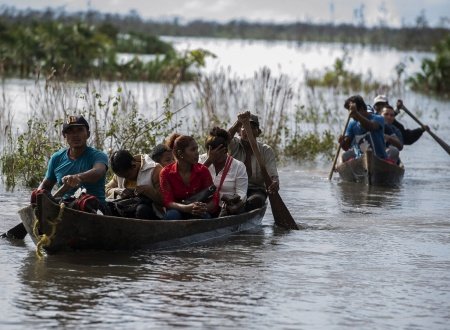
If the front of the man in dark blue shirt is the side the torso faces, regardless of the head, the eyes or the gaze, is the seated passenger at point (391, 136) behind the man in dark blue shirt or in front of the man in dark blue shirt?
behind

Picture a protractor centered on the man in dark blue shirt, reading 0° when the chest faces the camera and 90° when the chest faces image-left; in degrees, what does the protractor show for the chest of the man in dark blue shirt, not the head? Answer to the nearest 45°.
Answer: approximately 45°

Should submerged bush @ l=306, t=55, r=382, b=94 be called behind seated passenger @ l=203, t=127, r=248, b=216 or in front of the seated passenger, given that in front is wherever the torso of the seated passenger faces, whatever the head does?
behind

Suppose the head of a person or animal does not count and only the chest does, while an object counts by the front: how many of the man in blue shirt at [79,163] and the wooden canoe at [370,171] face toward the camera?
2
